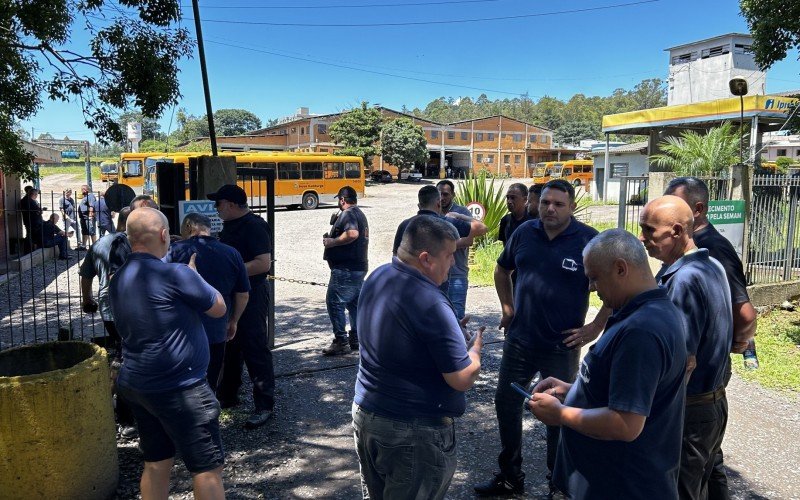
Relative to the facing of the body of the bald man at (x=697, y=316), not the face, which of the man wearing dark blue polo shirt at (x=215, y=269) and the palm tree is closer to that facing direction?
the man wearing dark blue polo shirt

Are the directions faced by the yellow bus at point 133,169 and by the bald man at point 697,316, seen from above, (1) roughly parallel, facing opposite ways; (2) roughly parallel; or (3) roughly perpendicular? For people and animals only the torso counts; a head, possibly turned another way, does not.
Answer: roughly perpendicular

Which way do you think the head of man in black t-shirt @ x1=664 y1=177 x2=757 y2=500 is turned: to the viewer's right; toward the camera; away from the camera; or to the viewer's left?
to the viewer's left

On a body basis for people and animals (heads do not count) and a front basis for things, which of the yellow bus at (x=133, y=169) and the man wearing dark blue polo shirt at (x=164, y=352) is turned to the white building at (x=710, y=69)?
the man wearing dark blue polo shirt

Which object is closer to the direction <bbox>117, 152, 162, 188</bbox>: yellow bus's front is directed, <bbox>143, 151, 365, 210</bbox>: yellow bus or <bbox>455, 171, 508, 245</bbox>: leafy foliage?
the leafy foliage

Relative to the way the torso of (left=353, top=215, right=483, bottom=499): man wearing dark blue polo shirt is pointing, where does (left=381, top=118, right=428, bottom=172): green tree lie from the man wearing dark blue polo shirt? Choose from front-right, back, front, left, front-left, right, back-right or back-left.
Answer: front-left

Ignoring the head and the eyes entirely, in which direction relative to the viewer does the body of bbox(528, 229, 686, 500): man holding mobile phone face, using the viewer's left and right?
facing to the left of the viewer

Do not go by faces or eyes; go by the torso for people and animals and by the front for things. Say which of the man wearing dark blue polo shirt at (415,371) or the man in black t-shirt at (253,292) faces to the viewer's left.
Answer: the man in black t-shirt

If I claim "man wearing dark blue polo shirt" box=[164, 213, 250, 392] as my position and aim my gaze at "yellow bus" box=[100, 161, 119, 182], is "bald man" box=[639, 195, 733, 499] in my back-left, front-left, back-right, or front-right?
back-right

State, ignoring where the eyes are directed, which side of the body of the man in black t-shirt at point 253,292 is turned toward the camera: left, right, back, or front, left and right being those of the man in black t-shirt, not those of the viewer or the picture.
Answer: left

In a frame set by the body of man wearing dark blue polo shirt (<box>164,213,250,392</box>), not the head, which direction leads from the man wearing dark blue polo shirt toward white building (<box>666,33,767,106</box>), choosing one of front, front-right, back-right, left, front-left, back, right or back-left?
right

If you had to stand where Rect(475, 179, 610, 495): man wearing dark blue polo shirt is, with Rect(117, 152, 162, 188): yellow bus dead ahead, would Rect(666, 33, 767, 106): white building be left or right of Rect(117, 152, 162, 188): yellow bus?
right

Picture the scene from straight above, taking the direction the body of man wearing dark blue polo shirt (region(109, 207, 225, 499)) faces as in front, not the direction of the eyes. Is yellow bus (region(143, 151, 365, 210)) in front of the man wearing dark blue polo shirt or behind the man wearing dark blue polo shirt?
in front

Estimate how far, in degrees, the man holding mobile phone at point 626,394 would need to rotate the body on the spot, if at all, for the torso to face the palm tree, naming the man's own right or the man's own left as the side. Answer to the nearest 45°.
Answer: approximately 90° to the man's own right

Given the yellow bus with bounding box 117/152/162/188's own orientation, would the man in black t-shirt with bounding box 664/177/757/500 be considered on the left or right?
on its left

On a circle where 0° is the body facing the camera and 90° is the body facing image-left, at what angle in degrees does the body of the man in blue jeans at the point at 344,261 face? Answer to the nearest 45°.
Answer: approximately 90°

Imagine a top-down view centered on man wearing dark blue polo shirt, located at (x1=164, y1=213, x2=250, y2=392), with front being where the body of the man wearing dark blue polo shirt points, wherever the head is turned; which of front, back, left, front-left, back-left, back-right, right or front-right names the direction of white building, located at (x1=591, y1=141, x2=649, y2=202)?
right
